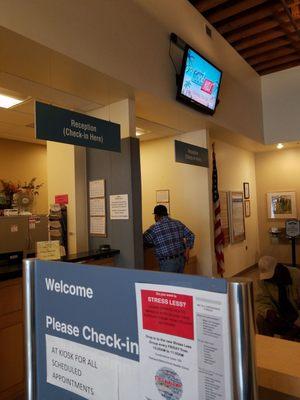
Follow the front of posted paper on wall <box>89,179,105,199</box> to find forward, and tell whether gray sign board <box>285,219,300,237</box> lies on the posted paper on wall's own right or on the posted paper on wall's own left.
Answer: on the posted paper on wall's own left

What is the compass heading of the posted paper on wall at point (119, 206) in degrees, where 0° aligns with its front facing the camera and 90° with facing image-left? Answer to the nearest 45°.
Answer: approximately 0°

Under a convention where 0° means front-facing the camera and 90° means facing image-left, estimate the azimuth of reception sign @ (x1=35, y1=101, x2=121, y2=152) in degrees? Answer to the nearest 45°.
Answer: approximately 315°

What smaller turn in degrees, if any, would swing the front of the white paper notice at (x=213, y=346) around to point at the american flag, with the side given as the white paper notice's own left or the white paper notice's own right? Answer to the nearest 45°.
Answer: approximately 135° to the white paper notice's own right

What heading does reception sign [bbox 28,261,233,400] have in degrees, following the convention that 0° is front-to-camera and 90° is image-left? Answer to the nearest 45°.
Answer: approximately 45°

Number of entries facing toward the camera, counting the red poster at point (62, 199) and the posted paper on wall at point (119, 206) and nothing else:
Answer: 2
